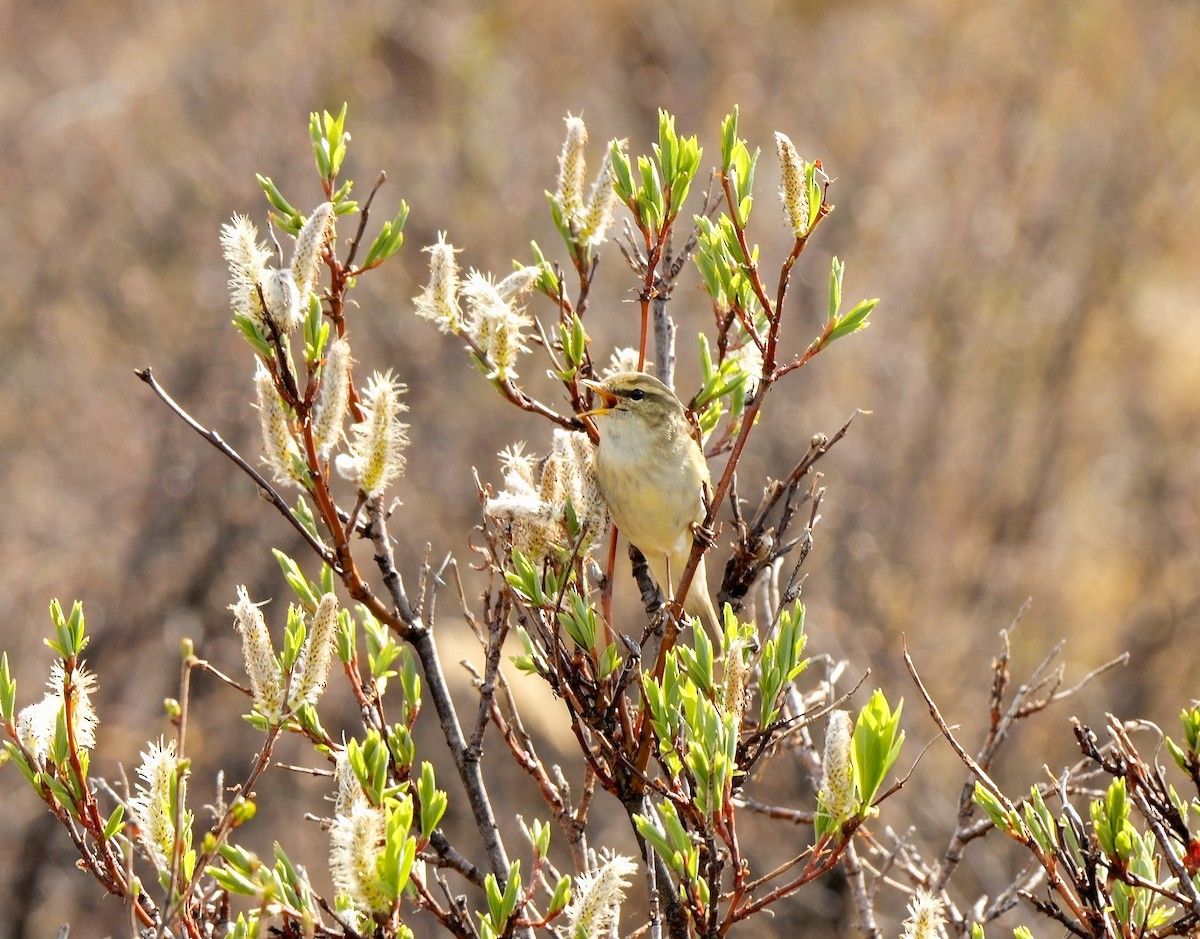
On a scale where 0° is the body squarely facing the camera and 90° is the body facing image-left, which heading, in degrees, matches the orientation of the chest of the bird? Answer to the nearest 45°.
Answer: approximately 45°
